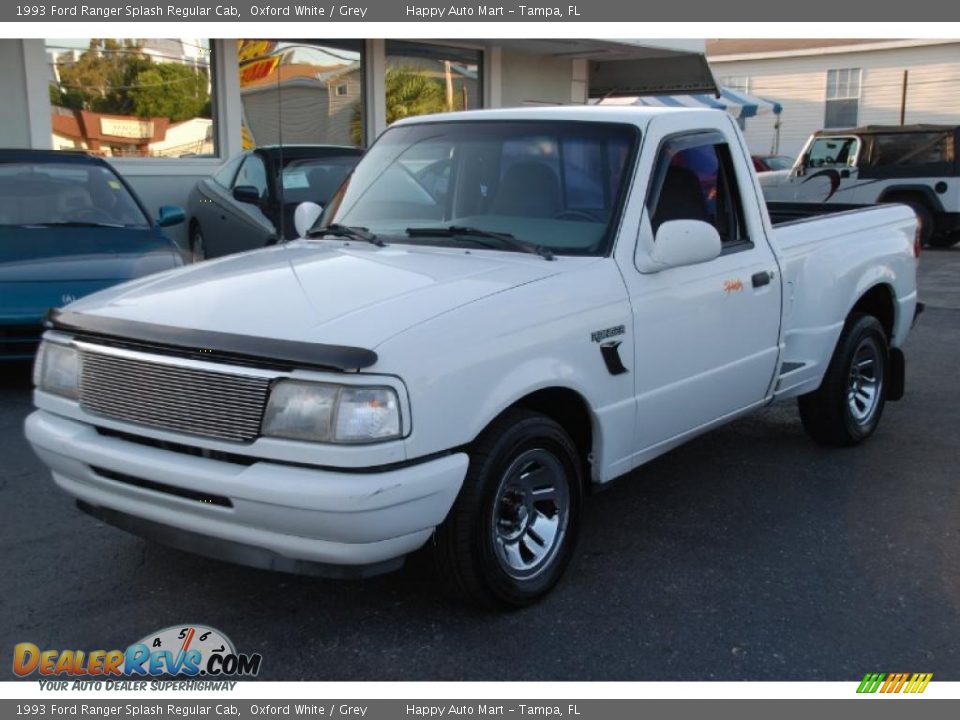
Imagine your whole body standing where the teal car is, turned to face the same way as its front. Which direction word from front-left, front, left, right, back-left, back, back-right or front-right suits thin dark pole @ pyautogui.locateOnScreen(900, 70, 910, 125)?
back-left

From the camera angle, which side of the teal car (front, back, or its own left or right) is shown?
front

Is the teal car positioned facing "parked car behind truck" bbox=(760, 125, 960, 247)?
no

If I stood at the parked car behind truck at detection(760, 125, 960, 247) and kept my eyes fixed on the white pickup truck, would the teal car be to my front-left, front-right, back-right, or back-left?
front-right

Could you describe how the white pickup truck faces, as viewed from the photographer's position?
facing the viewer and to the left of the viewer

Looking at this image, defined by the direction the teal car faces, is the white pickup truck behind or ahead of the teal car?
ahead

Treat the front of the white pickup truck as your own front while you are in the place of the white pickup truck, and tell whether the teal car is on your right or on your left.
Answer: on your right

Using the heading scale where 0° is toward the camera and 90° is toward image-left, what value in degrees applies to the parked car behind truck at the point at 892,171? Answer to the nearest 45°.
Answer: approximately 90°

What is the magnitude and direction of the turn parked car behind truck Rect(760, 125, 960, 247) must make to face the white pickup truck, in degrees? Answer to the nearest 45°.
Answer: approximately 90° to its left

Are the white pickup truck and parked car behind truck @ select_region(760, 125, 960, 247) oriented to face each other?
no

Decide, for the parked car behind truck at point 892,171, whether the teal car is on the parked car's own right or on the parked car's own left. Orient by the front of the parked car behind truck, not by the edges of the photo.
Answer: on the parked car's own left

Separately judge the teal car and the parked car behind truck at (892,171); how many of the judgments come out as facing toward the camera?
1
